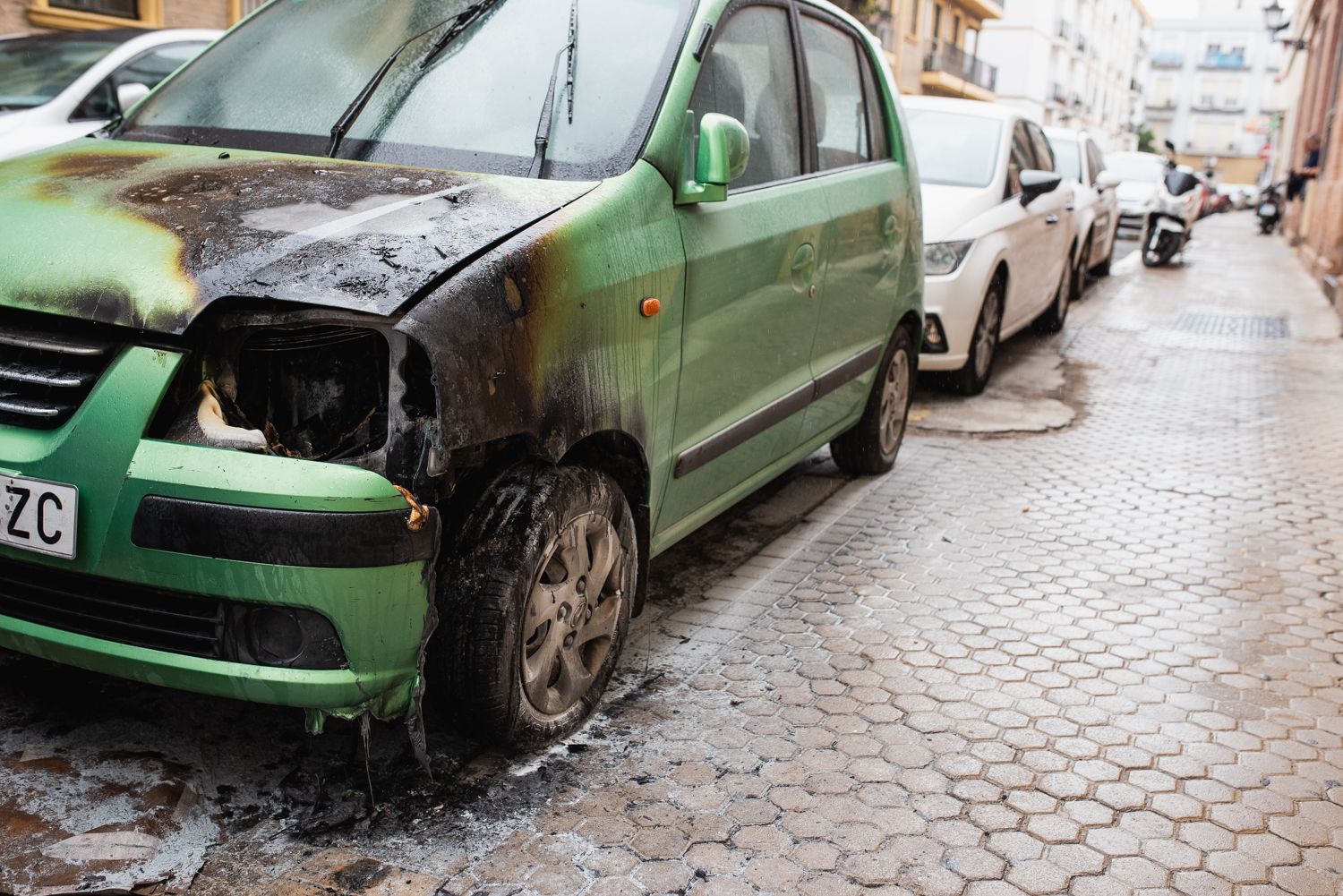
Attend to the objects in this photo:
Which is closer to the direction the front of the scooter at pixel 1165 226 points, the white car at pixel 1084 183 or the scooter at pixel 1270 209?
the white car

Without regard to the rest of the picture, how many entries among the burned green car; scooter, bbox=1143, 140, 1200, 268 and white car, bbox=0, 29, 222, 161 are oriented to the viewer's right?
0

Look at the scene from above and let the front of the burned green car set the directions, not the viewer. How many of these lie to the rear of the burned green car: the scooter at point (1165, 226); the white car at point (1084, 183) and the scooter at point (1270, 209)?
3

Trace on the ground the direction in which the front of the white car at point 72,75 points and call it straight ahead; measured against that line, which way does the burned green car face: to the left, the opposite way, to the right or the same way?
the same way

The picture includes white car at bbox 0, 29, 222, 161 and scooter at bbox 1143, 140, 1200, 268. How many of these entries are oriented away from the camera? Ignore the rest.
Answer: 0

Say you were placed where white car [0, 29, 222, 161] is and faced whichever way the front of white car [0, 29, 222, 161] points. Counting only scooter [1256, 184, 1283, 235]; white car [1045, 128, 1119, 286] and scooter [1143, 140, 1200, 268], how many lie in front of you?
0

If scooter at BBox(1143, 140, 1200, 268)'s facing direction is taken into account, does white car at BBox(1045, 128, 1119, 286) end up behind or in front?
in front

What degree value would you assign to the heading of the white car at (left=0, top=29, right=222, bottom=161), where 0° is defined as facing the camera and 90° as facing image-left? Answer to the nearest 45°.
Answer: approximately 45°

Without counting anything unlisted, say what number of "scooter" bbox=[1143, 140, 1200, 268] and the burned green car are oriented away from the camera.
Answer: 0

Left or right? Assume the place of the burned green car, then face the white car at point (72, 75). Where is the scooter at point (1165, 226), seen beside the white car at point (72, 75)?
right

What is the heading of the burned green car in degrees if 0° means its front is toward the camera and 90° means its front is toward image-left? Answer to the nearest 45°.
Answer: approximately 45°

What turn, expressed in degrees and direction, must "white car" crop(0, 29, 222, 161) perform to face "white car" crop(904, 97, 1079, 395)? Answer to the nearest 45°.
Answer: approximately 135° to its left

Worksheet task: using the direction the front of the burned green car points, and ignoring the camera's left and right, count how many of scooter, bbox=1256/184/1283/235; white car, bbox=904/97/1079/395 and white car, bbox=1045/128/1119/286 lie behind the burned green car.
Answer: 3

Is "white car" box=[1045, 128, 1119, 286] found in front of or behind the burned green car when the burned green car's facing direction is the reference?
behind

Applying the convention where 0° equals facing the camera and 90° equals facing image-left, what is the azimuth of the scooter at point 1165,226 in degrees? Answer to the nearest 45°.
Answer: approximately 45°

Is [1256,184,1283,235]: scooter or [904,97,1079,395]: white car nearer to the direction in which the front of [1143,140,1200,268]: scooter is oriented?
the white car

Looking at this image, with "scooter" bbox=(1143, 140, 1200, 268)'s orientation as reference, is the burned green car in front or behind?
in front
